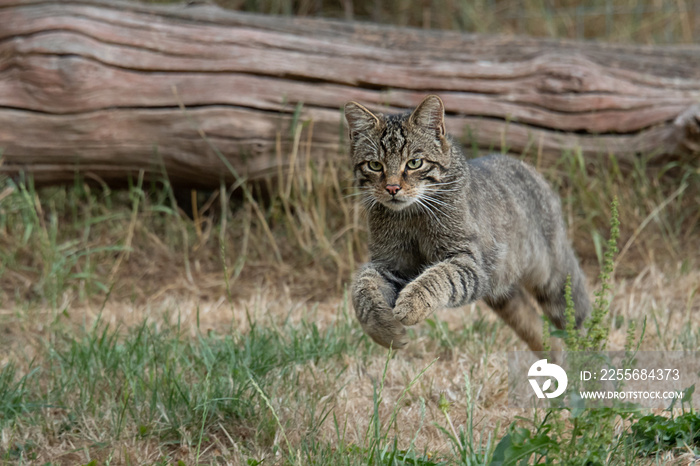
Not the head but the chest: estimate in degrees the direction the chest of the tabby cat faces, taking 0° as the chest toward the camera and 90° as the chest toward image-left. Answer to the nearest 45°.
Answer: approximately 45°

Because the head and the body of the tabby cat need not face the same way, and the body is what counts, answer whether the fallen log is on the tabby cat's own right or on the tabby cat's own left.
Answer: on the tabby cat's own right
